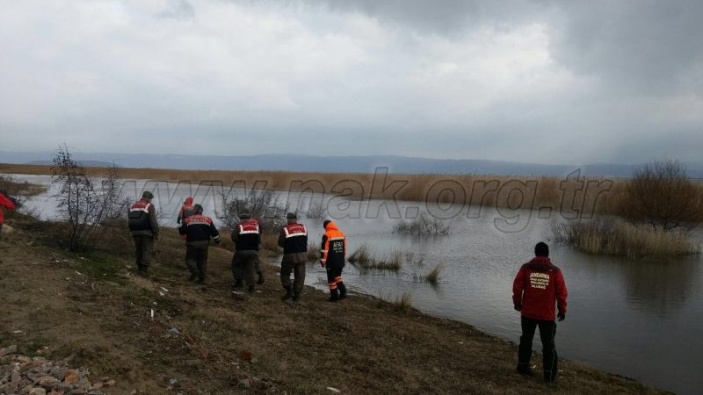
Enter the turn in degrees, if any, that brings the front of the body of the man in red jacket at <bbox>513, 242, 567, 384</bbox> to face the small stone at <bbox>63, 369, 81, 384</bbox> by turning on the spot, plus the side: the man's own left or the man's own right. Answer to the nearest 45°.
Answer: approximately 135° to the man's own left

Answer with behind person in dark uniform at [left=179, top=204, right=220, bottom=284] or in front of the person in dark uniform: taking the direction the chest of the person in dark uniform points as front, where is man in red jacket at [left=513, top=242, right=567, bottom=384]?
behind

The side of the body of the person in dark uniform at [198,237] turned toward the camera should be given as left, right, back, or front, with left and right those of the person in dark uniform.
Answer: back

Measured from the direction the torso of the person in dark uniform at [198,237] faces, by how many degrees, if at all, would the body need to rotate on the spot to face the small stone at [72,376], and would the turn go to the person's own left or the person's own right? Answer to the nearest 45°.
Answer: approximately 180°

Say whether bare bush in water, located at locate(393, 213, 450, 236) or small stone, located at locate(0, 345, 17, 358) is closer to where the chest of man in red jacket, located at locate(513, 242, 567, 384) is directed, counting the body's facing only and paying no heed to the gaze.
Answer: the bare bush in water

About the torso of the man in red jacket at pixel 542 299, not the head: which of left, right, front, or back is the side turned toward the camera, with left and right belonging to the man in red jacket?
back

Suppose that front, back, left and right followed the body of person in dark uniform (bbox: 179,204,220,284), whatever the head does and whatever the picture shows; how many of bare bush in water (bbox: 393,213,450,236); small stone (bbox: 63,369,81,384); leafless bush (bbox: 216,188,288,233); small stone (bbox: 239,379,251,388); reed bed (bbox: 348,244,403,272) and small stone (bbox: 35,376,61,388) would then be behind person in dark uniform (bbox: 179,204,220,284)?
3

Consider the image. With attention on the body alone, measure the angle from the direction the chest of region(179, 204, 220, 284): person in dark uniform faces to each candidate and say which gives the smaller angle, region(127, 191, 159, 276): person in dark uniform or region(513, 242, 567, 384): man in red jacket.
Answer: the person in dark uniform

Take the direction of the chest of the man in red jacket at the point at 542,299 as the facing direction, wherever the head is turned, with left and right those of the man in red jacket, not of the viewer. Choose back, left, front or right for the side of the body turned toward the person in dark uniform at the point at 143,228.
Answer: left

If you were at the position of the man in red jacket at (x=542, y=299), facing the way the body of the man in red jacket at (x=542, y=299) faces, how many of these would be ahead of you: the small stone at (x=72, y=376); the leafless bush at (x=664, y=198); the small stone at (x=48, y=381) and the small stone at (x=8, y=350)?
1

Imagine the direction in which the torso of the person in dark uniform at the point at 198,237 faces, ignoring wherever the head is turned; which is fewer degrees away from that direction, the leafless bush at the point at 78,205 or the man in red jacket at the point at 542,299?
the leafless bush

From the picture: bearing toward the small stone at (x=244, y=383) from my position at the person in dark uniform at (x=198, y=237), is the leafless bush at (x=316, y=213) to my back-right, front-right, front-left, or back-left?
back-left

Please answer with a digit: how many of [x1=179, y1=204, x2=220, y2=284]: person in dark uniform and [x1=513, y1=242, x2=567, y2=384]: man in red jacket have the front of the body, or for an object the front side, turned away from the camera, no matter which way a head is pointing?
2

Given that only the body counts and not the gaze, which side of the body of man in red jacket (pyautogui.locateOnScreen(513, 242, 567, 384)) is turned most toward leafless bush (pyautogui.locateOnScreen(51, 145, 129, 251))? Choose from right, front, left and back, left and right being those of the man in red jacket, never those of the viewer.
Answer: left

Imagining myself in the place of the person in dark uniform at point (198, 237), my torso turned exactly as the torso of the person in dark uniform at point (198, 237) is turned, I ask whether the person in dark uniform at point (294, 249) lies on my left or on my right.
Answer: on my right

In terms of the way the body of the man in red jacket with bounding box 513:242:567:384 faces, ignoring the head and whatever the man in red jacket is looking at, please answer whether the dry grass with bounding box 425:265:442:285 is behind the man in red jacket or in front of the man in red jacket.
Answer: in front
